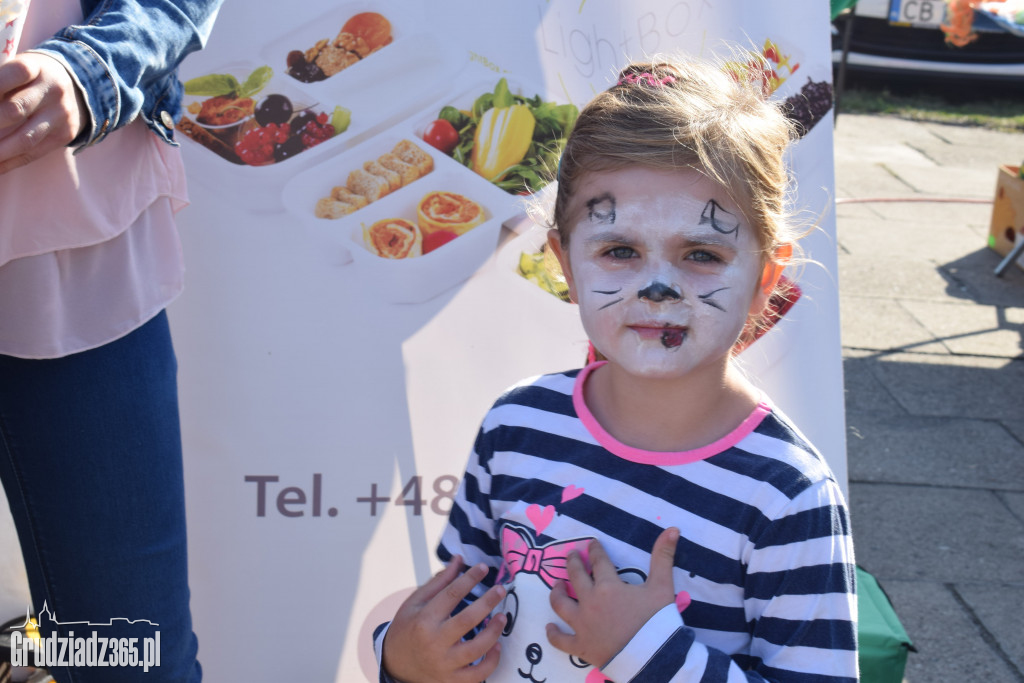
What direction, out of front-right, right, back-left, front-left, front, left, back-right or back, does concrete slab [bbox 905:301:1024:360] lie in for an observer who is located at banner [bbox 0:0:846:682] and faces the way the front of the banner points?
back-left

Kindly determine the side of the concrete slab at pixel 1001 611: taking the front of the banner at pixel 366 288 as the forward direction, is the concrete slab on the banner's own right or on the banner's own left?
on the banner's own left

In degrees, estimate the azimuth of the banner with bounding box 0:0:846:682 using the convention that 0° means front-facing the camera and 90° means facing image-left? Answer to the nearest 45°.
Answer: approximately 0°
